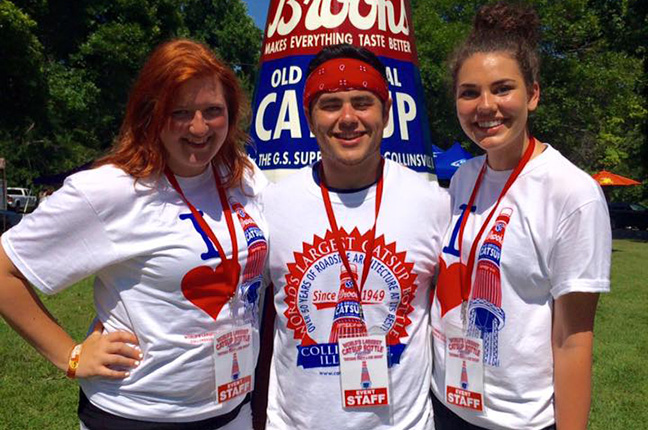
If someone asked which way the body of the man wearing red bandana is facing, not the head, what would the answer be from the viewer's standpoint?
toward the camera

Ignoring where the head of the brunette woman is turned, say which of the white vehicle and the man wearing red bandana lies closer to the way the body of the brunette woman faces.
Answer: the man wearing red bandana

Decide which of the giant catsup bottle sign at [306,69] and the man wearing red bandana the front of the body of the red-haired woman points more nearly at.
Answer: the man wearing red bandana

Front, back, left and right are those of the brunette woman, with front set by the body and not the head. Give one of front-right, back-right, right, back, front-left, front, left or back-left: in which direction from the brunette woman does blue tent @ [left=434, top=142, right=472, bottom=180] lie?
back-right

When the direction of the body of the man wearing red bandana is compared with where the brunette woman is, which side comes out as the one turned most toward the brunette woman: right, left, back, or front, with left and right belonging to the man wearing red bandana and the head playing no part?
left

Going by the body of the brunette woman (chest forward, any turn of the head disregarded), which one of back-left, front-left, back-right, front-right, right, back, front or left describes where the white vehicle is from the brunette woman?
right

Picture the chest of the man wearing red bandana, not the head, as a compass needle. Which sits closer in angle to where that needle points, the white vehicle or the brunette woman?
the brunette woman

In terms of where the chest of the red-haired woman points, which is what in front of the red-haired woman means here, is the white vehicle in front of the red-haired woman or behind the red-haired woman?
behind

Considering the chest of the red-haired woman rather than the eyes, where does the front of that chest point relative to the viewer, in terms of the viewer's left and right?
facing the viewer and to the right of the viewer

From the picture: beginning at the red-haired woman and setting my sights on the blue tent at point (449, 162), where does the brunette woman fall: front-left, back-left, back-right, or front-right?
front-right

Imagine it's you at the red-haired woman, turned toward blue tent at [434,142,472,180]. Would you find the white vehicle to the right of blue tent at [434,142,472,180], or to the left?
left

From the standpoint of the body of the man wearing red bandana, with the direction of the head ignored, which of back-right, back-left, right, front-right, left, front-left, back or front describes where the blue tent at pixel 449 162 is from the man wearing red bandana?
back
